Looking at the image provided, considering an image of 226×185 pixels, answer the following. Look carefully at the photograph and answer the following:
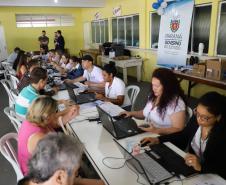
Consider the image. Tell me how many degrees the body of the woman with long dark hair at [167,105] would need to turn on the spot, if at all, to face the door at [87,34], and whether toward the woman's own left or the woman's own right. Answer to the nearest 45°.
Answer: approximately 135° to the woman's own right

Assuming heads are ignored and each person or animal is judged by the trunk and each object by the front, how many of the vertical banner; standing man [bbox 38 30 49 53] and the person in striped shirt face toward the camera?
2

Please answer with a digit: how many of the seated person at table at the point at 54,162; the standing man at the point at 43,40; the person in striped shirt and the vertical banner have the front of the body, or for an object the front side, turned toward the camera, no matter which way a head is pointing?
2

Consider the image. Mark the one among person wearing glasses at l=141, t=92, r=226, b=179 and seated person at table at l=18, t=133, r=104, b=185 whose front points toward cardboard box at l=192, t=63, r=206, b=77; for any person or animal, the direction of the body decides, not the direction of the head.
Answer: the seated person at table

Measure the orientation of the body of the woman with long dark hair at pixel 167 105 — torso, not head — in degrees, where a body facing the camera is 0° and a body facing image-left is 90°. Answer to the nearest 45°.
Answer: approximately 45°

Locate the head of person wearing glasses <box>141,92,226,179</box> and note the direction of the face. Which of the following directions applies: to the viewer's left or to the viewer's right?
to the viewer's left

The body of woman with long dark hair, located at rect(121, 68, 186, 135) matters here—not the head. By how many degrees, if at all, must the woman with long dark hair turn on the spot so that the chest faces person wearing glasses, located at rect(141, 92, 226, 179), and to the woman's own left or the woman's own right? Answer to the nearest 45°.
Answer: approximately 90° to the woman's own left

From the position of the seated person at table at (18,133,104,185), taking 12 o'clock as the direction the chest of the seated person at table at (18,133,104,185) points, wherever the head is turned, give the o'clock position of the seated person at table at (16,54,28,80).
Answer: the seated person at table at (16,54,28,80) is roughly at 10 o'clock from the seated person at table at (18,133,104,185).

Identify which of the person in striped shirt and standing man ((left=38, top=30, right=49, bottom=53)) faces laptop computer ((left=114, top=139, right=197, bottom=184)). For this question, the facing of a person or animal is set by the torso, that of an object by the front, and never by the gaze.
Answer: the standing man

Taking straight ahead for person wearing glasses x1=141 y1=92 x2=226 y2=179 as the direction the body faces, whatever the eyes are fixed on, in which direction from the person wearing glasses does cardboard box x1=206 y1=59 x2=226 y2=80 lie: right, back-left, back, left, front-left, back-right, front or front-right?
back-right

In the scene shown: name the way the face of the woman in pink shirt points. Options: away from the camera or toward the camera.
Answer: away from the camera

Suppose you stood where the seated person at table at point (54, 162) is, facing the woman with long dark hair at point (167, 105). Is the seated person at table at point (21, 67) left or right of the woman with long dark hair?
left

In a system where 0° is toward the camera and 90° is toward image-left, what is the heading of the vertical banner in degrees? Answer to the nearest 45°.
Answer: approximately 0°

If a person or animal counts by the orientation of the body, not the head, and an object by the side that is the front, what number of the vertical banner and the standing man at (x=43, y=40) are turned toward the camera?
2
